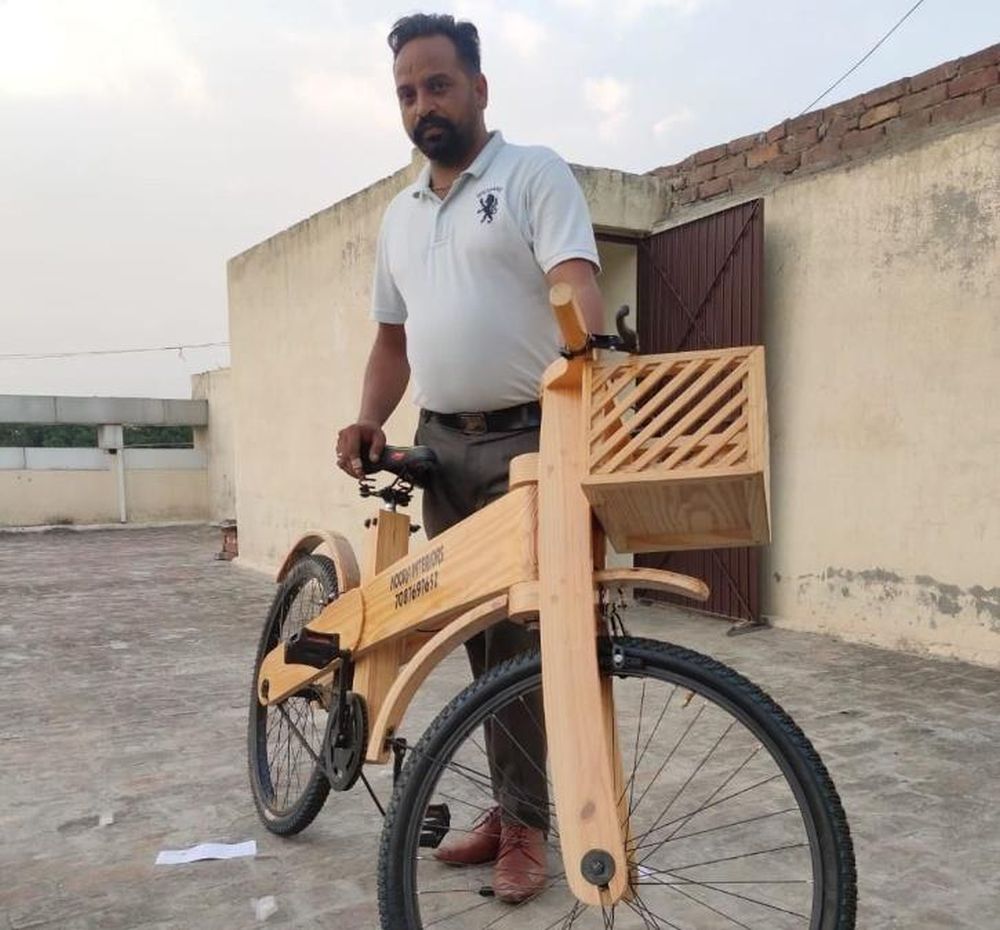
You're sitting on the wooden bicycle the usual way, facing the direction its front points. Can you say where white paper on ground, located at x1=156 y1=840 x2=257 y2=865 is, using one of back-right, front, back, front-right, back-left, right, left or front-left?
back

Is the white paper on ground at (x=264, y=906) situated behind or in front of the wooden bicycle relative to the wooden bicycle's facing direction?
behind

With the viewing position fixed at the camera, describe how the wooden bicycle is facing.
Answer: facing the viewer and to the right of the viewer

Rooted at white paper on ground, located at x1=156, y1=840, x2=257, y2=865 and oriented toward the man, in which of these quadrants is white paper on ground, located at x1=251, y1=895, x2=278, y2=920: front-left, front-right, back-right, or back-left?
front-right

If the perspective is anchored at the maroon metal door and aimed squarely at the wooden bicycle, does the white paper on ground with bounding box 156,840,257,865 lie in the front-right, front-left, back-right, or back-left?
front-right

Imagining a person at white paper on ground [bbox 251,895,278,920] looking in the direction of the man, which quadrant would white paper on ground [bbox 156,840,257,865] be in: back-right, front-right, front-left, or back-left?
back-left

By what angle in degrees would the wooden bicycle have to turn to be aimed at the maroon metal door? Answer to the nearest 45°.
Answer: approximately 135° to its left
